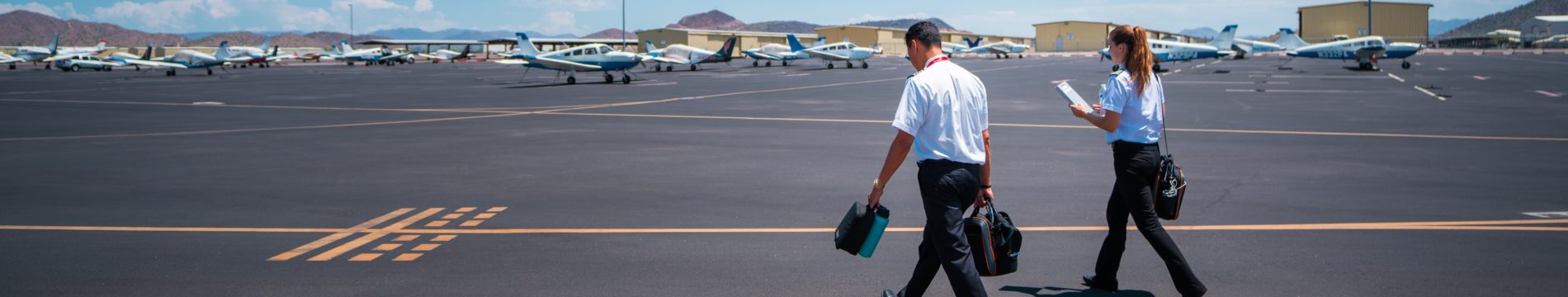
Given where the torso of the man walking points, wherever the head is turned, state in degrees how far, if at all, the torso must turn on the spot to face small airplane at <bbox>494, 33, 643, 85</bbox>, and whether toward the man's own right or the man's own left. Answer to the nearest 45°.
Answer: approximately 45° to the man's own right

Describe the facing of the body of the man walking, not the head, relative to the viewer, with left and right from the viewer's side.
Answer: facing away from the viewer and to the left of the viewer
